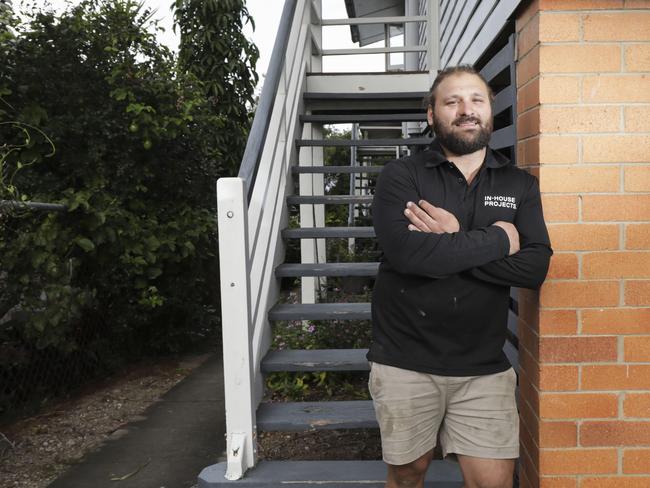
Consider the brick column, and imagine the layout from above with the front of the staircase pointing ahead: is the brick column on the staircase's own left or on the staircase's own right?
on the staircase's own left

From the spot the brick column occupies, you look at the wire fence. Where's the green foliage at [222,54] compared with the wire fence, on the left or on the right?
right

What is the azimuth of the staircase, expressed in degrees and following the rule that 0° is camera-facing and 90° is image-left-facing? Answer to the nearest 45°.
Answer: approximately 0°

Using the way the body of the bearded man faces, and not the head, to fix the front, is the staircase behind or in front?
behind

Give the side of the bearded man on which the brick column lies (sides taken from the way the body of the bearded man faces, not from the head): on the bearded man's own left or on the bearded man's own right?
on the bearded man's own left

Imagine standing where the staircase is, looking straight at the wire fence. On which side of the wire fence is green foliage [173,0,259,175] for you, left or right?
right

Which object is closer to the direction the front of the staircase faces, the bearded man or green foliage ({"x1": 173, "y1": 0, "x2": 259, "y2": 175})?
the bearded man

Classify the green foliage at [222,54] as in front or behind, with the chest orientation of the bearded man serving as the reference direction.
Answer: behind

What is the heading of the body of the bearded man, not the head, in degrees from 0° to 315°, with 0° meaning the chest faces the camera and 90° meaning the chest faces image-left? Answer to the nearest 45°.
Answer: approximately 0°

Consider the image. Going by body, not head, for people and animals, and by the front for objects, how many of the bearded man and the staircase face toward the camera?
2

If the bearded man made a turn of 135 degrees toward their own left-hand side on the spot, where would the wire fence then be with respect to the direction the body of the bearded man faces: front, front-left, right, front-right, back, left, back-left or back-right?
left
